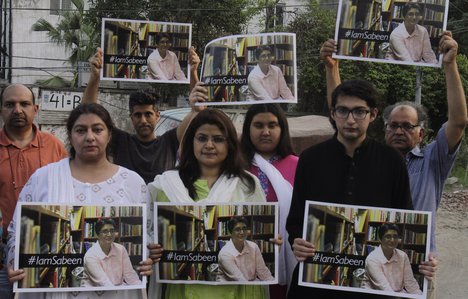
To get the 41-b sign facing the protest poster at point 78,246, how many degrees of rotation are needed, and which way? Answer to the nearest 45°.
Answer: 0° — it already faces it

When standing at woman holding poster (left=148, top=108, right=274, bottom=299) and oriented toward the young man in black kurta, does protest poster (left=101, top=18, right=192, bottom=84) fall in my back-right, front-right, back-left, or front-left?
back-left

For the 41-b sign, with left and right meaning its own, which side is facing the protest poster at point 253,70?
front

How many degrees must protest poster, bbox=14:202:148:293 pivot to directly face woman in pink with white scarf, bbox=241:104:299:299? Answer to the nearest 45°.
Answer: approximately 135° to its left

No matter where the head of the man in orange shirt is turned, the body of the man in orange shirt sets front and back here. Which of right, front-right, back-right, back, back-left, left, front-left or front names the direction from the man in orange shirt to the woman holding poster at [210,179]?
front-left

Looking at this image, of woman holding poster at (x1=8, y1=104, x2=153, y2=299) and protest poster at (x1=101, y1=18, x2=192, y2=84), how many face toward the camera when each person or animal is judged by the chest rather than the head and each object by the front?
2

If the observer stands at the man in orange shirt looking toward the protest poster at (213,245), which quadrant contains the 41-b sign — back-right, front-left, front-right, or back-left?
back-left

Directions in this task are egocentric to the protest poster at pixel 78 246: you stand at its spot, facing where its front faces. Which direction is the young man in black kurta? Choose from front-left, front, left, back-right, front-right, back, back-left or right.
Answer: left

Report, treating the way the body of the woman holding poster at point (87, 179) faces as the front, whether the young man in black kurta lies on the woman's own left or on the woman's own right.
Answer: on the woman's own left
